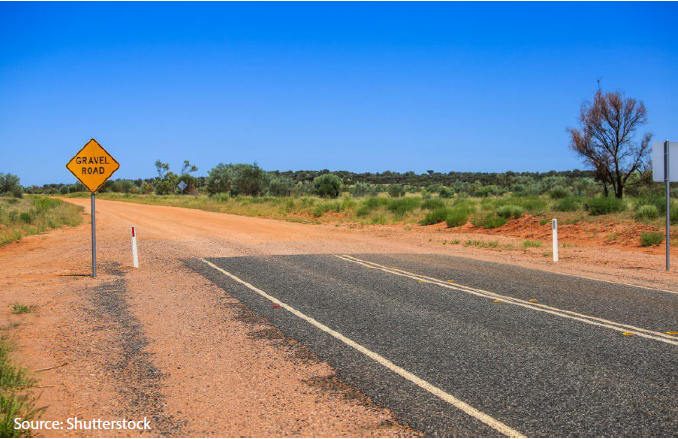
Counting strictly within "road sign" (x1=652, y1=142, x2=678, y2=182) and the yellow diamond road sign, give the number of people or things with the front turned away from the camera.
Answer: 1

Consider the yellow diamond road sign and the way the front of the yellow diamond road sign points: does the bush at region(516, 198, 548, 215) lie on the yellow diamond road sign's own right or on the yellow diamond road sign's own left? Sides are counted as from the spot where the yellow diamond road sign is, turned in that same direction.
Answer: on the yellow diamond road sign's own left

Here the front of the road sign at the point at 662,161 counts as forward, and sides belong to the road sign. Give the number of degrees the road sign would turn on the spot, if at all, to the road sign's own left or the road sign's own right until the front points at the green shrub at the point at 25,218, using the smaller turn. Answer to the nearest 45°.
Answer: approximately 90° to the road sign's own left

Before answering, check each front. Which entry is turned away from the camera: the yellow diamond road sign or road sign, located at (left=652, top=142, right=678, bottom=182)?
the road sign

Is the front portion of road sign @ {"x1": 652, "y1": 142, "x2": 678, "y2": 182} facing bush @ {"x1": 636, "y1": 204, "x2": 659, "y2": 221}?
yes

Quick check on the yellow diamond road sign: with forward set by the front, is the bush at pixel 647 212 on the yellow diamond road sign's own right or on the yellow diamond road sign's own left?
on the yellow diamond road sign's own left

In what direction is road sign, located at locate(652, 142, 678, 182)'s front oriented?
away from the camera

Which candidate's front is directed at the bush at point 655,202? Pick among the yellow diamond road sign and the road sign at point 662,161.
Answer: the road sign

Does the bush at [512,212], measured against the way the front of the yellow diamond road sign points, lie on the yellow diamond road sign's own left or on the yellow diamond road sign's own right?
on the yellow diamond road sign's own left

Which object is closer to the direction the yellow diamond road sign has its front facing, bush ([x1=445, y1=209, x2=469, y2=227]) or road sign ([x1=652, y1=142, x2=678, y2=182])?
the road sign

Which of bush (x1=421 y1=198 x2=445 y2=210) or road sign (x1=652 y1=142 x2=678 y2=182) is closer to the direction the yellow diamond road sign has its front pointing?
the road sign

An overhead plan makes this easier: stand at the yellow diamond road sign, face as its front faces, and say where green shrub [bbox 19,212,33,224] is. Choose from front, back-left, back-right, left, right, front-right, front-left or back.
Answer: back
